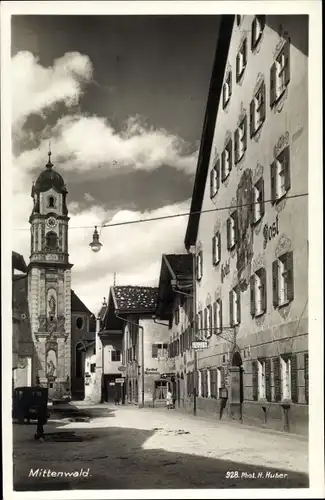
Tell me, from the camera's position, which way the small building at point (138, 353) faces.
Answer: facing the viewer and to the left of the viewer
